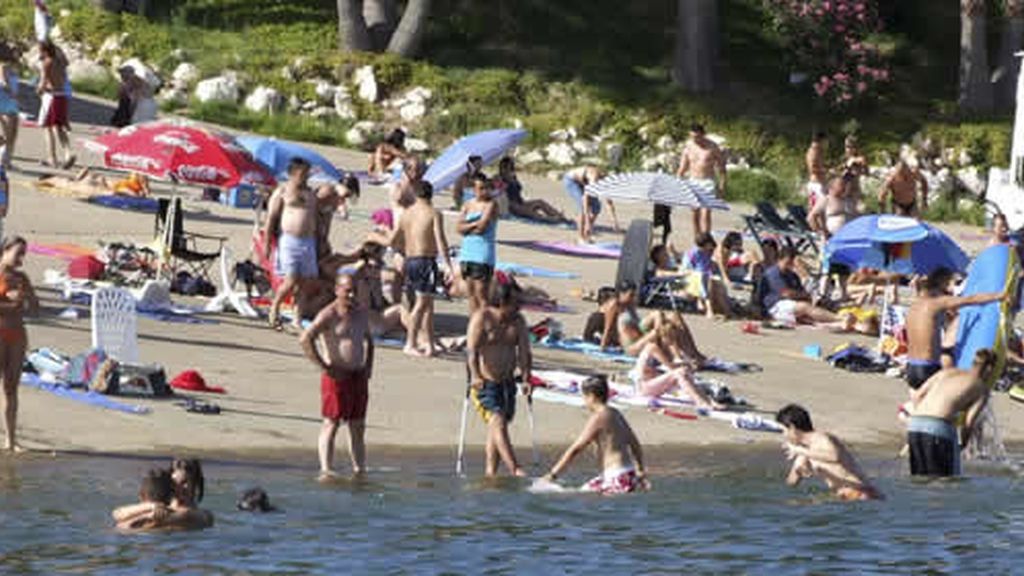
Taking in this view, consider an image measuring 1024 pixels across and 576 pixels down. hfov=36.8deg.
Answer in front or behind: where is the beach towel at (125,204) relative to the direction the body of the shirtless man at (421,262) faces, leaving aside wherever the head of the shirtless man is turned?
in front

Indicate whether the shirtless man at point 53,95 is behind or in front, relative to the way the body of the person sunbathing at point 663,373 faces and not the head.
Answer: behind

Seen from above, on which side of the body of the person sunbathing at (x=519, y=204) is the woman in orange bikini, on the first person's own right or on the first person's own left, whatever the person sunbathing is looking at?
on the first person's own right

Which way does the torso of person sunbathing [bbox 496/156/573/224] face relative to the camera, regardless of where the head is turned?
to the viewer's right

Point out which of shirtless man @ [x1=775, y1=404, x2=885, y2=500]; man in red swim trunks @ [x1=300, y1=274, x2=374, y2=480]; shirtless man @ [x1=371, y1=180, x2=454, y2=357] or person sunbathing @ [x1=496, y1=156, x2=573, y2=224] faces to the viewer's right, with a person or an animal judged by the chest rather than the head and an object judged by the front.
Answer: the person sunbathing

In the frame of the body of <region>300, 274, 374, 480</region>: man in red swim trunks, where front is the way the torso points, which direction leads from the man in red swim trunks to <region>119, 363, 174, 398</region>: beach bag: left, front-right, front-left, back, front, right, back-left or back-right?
back-right

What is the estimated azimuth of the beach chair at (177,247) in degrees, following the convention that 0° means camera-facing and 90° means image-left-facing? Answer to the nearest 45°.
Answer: approximately 270°

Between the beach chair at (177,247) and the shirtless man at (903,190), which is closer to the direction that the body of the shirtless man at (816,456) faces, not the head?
the beach chair

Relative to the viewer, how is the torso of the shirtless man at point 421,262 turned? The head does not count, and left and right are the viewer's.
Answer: facing away from the viewer

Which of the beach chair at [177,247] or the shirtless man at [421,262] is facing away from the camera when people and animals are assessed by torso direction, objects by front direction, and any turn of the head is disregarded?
the shirtless man

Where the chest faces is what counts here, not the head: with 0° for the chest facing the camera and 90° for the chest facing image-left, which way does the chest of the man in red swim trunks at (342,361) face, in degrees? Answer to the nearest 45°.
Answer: approximately 0°

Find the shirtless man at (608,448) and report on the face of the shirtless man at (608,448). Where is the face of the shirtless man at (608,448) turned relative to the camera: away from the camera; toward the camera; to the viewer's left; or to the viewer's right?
to the viewer's left
